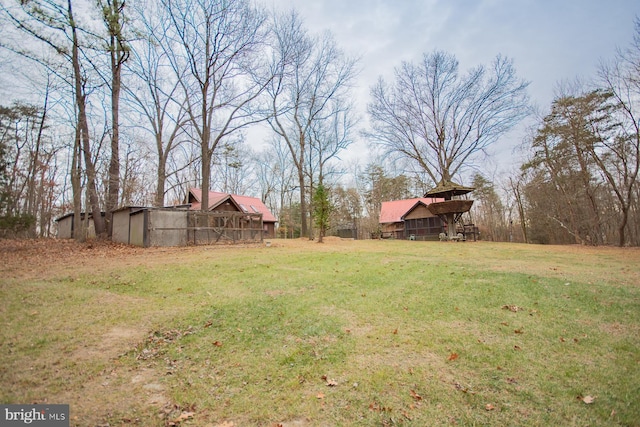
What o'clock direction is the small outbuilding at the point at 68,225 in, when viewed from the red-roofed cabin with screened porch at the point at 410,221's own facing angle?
the small outbuilding at the point at 68,225 is roughly at 2 o'clock from the red-roofed cabin with screened porch at the point at 410,221.

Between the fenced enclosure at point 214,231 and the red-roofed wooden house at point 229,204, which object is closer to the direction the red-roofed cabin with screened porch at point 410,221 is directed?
the fenced enclosure

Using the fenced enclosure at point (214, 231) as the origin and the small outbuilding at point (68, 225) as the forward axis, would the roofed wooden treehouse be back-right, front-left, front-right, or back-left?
back-right

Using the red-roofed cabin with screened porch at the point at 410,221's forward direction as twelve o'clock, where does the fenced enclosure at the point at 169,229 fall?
The fenced enclosure is roughly at 1 o'clock from the red-roofed cabin with screened porch.

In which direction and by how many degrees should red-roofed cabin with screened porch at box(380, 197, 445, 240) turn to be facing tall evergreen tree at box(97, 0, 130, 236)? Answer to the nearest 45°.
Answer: approximately 45° to its right

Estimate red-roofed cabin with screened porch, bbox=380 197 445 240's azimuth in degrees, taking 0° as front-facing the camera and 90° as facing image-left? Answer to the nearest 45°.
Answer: approximately 0°

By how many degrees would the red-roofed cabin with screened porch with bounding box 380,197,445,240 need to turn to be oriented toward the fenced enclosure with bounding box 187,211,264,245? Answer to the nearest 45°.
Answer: approximately 45° to its right

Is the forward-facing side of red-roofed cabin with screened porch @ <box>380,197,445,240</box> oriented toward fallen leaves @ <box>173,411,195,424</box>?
yes
